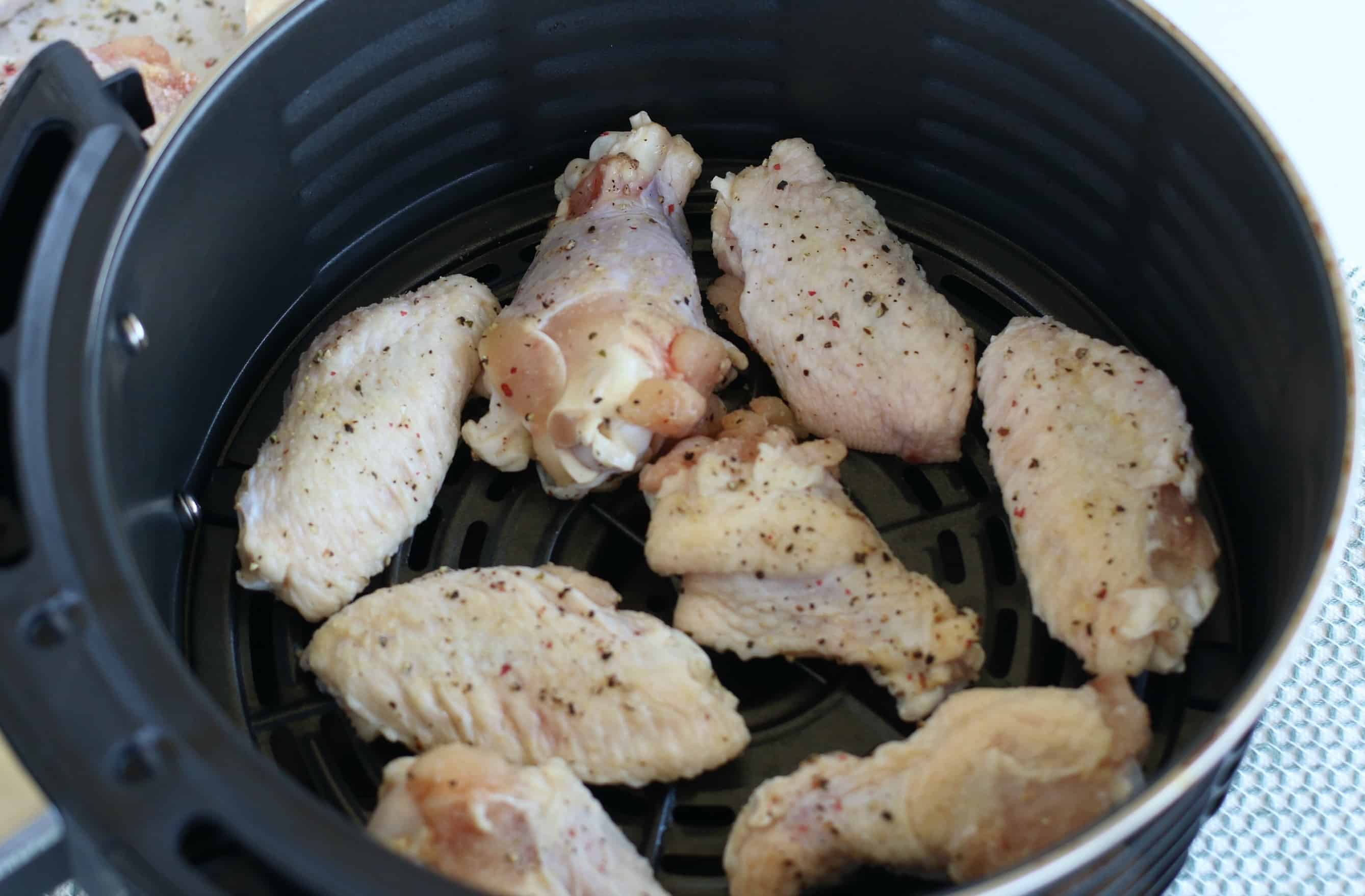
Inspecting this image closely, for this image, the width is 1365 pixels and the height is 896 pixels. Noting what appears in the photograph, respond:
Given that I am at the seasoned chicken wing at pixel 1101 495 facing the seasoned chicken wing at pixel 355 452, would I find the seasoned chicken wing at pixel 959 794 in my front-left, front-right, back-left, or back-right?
front-left

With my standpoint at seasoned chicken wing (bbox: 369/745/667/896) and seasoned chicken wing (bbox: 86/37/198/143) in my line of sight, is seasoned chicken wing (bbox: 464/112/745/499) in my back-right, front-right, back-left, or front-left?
front-right

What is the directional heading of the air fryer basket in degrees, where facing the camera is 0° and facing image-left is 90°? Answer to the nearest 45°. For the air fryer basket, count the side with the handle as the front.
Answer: approximately 90°

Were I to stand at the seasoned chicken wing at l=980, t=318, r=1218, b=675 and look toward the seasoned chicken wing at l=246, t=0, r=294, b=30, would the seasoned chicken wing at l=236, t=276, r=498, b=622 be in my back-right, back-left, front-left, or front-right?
front-left

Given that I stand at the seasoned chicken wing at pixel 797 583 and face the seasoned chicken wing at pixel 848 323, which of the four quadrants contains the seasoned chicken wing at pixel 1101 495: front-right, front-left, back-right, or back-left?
front-right

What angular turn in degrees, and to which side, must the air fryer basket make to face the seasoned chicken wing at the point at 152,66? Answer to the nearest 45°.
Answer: approximately 45° to its right
